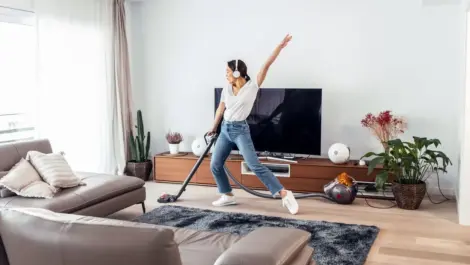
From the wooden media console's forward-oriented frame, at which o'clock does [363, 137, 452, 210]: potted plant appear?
The potted plant is roughly at 10 o'clock from the wooden media console.

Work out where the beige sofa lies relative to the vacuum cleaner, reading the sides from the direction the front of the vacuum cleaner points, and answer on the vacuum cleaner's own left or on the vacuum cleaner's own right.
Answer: on the vacuum cleaner's own left

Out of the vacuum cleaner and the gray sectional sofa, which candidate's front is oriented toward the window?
the vacuum cleaner

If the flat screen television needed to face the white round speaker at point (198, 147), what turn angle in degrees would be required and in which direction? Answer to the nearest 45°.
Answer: approximately 90° to its right

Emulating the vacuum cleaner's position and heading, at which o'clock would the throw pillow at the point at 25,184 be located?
The throw pillow is roughly at 11 o'clock from the vacuum cleaner.

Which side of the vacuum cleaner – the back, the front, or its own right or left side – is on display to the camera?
left

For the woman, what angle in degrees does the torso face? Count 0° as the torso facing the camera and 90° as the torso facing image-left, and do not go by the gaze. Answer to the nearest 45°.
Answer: approximately 45°

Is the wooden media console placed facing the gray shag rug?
yes
